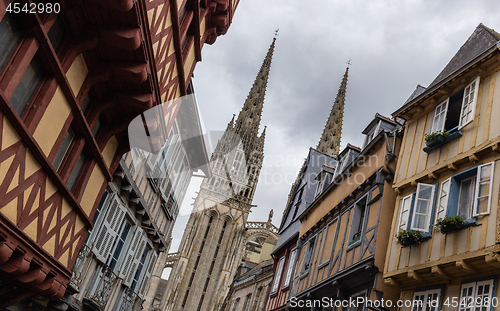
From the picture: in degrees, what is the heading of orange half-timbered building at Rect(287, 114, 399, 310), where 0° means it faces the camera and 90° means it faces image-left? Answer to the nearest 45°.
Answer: approximately 45°

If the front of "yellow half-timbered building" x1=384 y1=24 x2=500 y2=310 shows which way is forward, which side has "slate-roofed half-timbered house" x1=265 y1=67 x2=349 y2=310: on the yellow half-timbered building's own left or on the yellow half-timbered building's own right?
on the yellow half-timbered building's own right

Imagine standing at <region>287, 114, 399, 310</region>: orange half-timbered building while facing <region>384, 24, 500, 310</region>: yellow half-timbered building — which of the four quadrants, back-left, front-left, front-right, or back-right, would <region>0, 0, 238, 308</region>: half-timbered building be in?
front-right

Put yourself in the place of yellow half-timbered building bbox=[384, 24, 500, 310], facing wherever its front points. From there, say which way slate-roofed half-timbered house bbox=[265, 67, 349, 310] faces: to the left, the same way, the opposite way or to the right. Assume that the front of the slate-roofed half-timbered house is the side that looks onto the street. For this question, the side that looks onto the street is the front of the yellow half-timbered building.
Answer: the same way

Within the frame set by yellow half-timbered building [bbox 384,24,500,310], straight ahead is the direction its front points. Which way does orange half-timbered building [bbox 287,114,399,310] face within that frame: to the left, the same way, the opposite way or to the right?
the same way

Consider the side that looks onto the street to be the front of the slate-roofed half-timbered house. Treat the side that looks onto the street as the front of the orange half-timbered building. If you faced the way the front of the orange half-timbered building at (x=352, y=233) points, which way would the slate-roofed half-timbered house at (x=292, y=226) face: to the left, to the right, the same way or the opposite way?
the same way

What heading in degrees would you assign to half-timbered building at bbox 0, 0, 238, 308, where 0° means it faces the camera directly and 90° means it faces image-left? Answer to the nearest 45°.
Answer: approximately 315°

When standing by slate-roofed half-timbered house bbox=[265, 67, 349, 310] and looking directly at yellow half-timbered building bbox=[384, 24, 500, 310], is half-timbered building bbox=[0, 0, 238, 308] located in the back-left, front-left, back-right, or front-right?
front-right

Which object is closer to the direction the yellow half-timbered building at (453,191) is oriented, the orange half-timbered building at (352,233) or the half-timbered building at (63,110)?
the half-timbered building

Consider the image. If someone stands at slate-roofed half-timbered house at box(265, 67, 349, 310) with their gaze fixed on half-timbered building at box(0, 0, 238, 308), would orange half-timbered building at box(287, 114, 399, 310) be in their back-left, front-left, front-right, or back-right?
front-left

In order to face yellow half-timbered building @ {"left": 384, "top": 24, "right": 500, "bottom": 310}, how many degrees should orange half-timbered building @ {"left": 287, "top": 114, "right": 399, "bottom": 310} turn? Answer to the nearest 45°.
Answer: approximately 45° to its left

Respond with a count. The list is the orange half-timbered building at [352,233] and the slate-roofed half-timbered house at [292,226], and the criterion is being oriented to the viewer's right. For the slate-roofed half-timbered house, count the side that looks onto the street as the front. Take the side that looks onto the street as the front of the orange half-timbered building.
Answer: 0

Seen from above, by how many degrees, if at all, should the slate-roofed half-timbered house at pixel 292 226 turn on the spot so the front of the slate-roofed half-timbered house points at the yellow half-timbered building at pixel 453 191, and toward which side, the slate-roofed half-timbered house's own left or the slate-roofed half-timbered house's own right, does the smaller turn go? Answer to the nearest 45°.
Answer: approximately 45° to the slate-roofed half-timbered house's own left

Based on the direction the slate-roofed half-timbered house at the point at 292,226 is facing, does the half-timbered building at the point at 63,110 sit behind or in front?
in front

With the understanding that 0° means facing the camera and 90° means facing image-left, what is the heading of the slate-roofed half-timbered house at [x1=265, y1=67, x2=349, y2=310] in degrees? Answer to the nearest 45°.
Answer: approximately 45°
